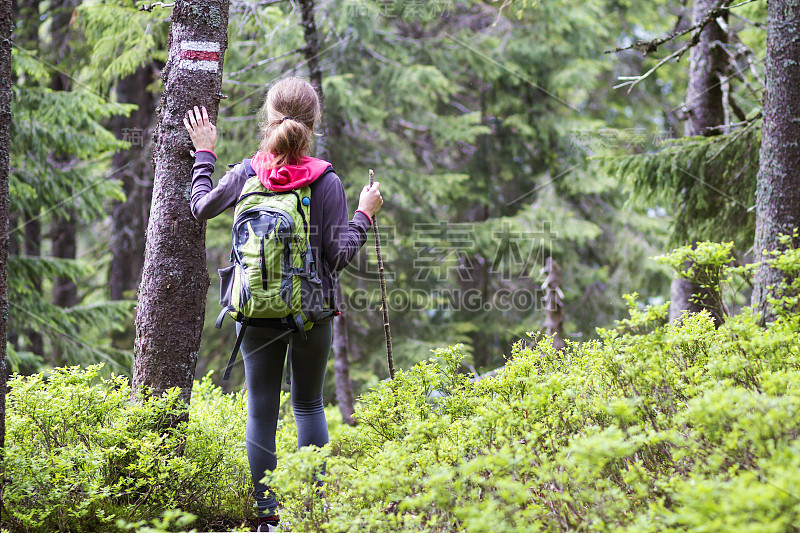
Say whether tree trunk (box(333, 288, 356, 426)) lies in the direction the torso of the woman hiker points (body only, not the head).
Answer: yes

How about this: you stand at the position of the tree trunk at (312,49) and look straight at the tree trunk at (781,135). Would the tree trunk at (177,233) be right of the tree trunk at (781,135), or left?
right

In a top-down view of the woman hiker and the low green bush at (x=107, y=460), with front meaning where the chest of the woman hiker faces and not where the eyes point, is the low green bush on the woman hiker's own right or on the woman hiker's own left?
on the woman hiker's own left

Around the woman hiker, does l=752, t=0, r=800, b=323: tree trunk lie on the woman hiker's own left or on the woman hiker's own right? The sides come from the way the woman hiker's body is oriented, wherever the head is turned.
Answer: on the woman hiker's own right

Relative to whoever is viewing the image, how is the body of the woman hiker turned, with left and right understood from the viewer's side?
facing away from the viewer
